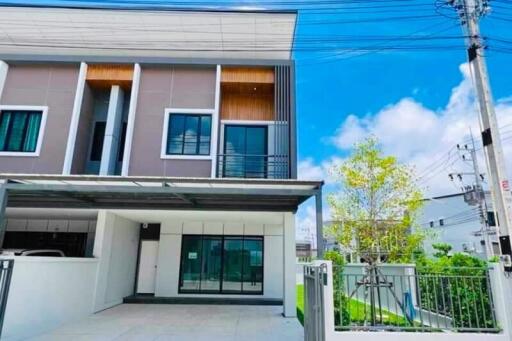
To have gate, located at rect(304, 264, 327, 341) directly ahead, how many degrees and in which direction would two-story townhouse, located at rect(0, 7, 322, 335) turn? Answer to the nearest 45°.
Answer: approximately 45° to its left

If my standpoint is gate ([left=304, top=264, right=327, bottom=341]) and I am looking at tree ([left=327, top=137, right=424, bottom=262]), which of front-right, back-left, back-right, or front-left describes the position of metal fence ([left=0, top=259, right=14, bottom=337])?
back-left

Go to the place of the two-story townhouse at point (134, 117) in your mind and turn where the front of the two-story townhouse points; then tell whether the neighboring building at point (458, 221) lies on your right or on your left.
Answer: on your left

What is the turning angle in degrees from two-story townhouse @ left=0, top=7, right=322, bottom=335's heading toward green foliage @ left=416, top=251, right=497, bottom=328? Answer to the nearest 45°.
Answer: approximately 45° to its left

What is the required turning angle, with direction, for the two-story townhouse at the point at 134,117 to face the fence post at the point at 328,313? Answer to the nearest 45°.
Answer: approximately 45° to its left

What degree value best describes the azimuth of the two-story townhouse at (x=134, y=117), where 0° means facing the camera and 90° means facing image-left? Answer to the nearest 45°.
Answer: approximately 0°

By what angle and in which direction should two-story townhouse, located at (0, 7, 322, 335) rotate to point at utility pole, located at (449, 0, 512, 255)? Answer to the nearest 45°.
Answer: approximately 45° to its left

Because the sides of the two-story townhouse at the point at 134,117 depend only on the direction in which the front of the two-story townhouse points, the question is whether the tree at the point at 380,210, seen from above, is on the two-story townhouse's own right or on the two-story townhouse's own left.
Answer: on the two-story townhouse's own left
